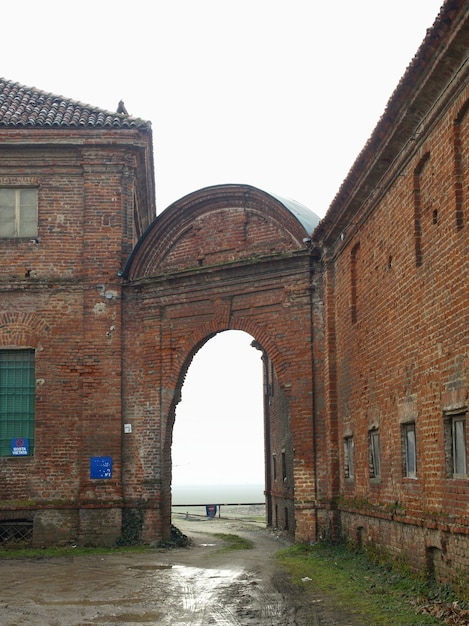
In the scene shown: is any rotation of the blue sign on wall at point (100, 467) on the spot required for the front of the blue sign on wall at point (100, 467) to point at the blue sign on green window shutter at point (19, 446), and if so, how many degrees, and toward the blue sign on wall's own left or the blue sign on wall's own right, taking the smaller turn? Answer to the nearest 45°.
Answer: approximately 90° to the blue sign on wall's own right

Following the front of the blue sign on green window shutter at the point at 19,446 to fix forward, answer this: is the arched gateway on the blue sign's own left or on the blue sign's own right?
on the blue sign's own left

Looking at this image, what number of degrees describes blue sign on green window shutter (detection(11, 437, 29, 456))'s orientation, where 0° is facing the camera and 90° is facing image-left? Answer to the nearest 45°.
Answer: approximately 0°

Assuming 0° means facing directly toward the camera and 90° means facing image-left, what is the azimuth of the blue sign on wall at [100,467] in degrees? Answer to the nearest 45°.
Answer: approximately 0°

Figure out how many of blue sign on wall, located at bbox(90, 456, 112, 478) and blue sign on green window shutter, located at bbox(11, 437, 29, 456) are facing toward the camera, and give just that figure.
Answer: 2

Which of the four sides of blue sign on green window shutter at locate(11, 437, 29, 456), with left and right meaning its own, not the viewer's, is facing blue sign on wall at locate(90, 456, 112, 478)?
left
